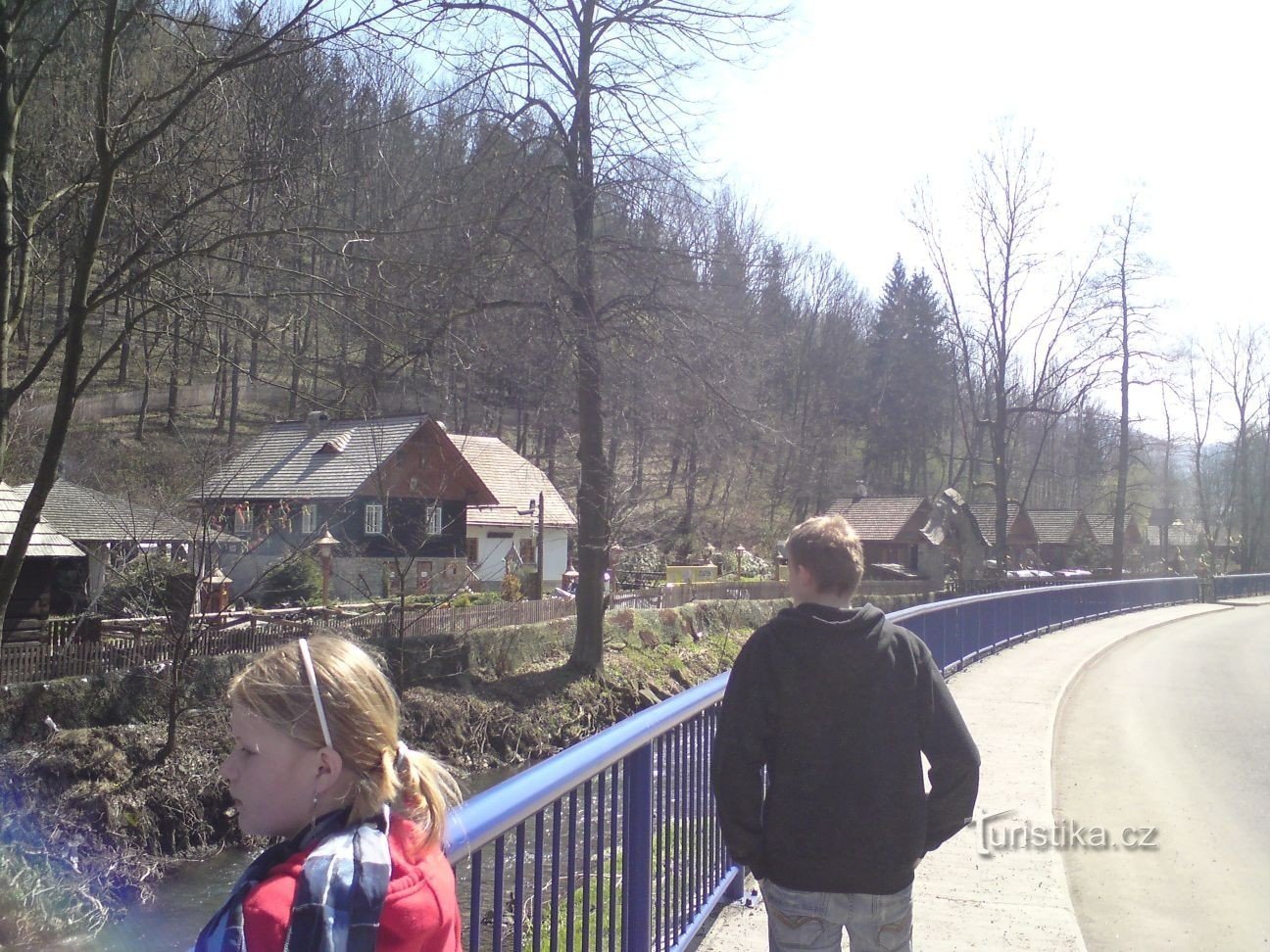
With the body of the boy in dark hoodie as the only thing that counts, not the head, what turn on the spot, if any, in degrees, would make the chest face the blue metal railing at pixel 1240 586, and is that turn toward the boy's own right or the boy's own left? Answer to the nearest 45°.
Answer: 0° — they already face it

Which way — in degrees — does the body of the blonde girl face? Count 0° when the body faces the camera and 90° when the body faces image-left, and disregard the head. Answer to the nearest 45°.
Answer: approximately 90°

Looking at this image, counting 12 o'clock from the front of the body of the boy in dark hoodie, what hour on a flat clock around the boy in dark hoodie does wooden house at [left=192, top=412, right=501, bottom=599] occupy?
The wooden house is roughly at 11 o'clock from the boy in dark hoodie.

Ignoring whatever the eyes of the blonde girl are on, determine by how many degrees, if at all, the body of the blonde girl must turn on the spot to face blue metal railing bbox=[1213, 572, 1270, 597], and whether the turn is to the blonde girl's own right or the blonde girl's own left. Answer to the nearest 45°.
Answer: approximately 135° to the blonde girl's own right

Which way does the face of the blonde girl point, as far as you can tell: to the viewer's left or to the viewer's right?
to the viewer's left

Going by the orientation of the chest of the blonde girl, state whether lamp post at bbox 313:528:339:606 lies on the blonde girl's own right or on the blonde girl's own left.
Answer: on the blonde girl's own right

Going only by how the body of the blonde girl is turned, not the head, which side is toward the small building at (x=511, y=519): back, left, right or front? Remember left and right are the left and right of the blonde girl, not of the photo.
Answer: right

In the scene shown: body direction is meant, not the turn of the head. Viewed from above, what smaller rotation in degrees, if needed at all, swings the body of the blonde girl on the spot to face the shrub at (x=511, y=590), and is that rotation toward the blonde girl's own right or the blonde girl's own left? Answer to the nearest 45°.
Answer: approximately 90° to the blonde girl's own right

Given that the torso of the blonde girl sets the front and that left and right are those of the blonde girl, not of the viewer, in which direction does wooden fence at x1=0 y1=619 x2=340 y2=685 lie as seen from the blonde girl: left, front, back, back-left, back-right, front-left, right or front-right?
right

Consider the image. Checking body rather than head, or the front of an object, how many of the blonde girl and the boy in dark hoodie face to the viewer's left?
1

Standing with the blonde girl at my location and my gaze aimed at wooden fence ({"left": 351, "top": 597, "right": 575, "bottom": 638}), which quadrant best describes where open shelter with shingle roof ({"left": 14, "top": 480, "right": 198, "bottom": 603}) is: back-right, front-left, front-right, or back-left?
front-left

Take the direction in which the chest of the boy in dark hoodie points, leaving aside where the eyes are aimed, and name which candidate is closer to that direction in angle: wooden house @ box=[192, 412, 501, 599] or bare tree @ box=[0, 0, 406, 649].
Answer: the wooden house

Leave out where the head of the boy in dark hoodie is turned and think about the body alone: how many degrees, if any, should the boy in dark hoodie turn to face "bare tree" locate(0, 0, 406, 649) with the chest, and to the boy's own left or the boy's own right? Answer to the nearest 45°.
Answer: approximately 45° to the boy's own left

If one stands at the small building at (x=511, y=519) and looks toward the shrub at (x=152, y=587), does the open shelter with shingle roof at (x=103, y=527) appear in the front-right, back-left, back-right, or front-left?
front-right

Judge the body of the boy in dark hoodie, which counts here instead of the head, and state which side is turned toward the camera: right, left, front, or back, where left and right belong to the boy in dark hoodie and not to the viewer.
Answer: back

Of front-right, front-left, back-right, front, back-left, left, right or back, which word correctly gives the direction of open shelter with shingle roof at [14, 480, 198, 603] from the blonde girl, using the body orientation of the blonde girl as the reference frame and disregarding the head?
right

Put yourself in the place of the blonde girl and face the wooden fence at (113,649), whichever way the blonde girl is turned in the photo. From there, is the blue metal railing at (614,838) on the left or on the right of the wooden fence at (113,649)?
right
